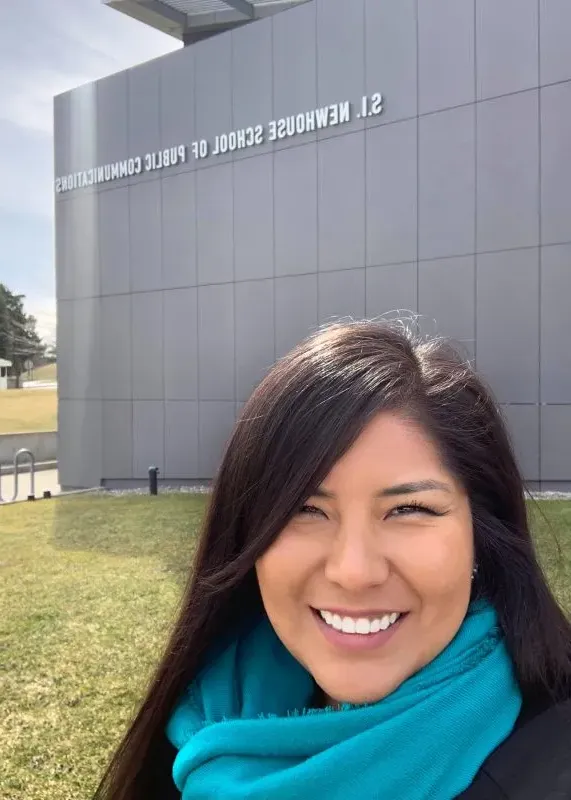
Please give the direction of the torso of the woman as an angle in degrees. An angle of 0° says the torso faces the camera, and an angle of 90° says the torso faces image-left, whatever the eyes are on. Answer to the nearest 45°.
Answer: approximately 0°

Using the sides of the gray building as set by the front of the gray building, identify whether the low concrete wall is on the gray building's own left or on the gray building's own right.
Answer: on the gray building's own right

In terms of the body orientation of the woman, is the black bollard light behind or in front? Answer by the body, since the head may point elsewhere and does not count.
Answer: behind

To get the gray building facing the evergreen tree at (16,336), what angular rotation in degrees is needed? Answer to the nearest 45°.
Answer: approximately 90° to its right

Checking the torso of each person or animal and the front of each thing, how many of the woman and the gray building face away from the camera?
0

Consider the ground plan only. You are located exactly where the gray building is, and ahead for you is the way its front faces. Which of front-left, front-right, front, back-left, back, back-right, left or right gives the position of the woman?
front-left

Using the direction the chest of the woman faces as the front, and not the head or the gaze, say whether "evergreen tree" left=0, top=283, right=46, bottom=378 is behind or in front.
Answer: behind

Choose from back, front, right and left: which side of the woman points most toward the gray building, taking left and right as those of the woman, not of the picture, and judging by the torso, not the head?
back
